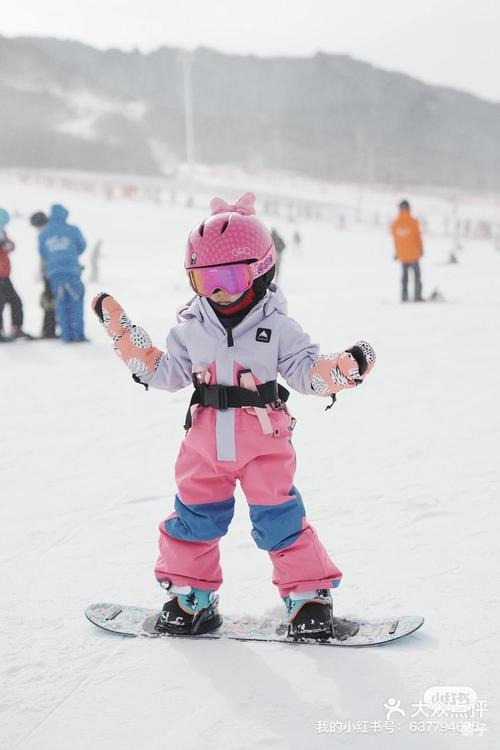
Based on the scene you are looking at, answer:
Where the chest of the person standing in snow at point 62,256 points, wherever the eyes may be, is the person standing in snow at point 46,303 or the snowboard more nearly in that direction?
the person standing in snow

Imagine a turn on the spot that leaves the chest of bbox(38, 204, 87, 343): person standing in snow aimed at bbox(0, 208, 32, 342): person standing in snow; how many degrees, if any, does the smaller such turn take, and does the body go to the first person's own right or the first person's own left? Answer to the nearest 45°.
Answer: approximately 45° to the first person's own left

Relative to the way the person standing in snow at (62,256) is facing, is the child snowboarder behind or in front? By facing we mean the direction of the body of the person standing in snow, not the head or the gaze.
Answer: behind

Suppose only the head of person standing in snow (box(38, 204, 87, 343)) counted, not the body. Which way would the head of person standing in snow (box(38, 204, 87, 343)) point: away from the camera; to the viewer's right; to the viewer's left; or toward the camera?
away from the camera

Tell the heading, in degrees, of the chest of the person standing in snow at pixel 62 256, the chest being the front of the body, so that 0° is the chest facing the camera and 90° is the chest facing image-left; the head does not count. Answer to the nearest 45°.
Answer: approximately 180°
